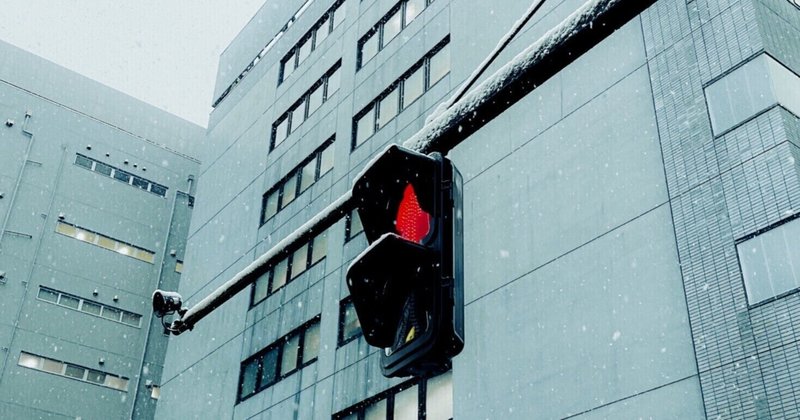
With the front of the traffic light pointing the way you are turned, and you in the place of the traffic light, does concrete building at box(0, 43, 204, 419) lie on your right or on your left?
on your right

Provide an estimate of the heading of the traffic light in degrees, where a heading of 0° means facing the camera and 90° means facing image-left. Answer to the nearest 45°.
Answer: approximately 45°

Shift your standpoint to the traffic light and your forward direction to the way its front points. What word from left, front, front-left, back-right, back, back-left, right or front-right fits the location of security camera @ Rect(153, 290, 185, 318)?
right
